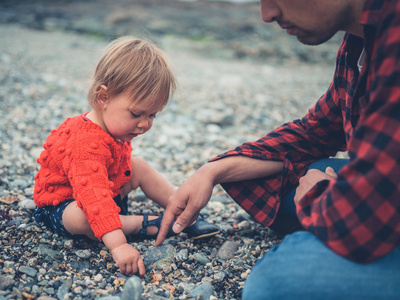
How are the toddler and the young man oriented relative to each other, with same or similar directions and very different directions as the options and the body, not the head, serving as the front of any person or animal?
very different directions

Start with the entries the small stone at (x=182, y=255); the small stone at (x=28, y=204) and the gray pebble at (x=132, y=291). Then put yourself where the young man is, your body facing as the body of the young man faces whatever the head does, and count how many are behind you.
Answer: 0

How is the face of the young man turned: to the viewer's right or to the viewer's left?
to the viewer's left

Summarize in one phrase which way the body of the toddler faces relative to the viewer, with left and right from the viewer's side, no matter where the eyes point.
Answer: facing to the right of the viewer

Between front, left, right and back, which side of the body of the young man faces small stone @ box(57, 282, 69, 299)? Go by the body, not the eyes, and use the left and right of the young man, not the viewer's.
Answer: front

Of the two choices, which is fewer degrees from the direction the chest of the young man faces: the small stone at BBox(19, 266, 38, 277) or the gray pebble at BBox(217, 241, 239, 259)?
the small stone

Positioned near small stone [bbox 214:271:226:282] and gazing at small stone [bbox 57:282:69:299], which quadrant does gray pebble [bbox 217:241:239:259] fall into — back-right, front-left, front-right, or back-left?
back-right

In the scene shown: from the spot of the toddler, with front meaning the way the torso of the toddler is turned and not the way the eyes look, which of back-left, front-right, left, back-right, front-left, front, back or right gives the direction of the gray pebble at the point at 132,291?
right

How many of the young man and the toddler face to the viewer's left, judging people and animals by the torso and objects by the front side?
1

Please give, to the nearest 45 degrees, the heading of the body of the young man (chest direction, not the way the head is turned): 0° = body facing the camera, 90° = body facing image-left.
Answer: approximately 90°
